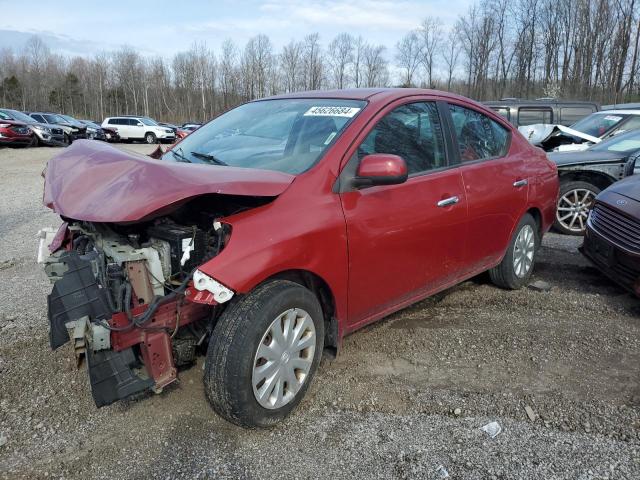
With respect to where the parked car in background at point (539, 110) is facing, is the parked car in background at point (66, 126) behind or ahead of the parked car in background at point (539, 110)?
ahead

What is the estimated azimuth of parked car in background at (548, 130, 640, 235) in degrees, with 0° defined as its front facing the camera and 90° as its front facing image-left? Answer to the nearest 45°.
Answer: approximately 45°

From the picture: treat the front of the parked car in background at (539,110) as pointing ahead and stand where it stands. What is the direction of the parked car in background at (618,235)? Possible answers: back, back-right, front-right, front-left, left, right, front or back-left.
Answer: left

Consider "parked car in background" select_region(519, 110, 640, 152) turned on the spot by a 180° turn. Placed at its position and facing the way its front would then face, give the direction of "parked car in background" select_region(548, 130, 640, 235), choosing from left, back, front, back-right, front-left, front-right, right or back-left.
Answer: back-right

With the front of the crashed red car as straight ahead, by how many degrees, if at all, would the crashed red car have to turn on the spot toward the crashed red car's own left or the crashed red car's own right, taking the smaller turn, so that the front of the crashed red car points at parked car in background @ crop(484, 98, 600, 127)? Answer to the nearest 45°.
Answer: approximately 180°

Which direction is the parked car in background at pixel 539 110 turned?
to the viewer's left

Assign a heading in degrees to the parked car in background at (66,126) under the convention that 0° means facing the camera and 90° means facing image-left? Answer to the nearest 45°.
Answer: approximately 315°

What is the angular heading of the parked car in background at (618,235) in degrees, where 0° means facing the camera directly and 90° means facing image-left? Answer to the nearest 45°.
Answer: approximately 45°

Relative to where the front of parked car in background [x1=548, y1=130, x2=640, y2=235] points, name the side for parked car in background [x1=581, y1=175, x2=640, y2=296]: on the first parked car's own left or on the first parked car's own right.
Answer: on the first parked car's own left

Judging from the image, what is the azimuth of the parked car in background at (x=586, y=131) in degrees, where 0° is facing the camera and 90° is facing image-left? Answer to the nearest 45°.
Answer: approximately 45°

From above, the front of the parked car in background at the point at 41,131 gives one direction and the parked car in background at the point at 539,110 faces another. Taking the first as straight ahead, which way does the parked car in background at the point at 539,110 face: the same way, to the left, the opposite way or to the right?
the opposite way
